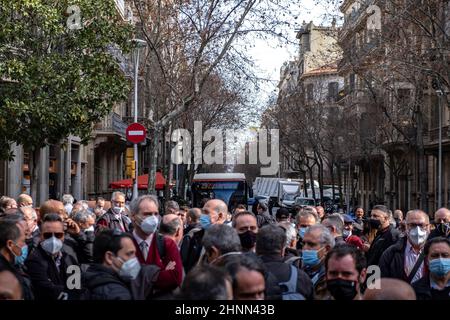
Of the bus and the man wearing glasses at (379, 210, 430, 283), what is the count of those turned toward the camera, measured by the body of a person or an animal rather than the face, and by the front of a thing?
2

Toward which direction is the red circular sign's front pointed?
toward the camera

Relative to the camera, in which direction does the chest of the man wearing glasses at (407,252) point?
toward the camera

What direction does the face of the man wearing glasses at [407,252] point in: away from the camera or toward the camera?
toward the camera

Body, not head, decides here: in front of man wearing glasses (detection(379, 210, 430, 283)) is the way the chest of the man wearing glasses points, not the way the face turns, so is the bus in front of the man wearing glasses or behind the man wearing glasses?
behind

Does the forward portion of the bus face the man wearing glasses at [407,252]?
yes

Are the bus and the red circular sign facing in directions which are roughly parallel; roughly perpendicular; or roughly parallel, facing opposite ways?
roughly parallel

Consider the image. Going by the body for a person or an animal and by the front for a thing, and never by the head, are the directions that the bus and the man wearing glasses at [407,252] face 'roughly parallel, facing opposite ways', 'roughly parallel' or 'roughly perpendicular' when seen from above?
roughly parallel

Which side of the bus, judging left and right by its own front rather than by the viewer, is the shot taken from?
front
